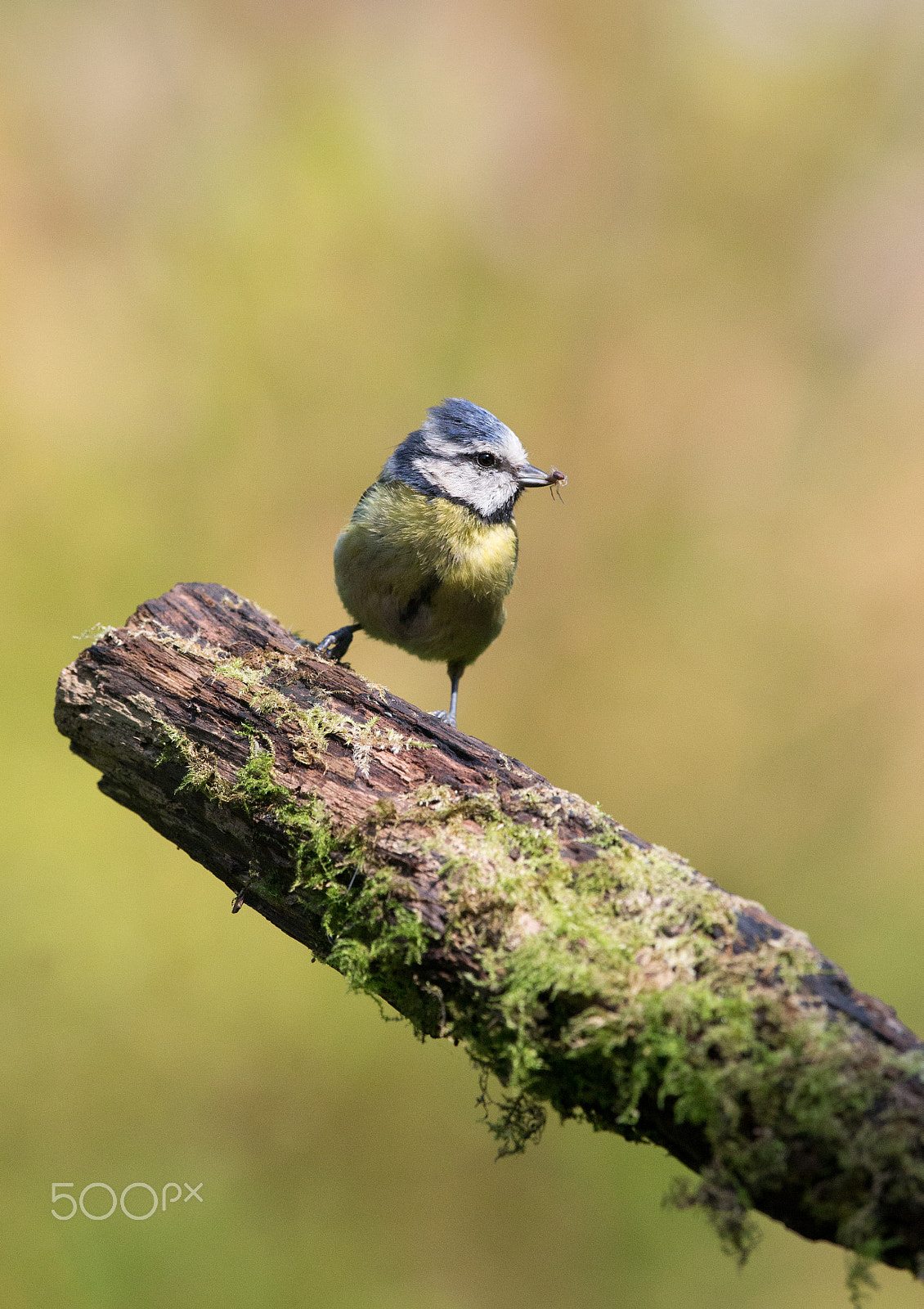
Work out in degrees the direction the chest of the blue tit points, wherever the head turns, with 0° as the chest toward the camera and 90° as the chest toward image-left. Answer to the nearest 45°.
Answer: approximately 315°
